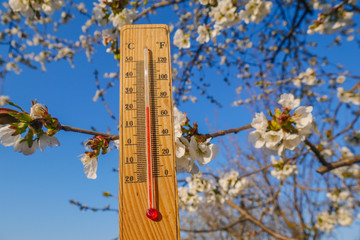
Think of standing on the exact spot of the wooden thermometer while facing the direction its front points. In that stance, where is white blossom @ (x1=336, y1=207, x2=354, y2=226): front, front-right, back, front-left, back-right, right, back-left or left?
back-left

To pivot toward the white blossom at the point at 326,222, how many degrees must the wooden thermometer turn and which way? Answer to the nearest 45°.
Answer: approximately 135° to its left

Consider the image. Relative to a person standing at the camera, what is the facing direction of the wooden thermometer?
facing the viewer
